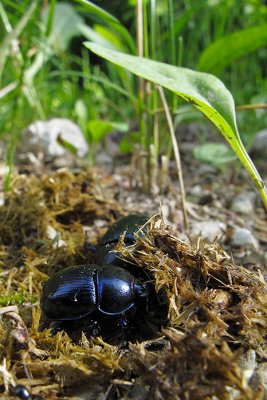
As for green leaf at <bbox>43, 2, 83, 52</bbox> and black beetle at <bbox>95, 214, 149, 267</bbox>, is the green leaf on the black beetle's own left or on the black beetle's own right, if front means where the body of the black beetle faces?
on the black beetle's own right

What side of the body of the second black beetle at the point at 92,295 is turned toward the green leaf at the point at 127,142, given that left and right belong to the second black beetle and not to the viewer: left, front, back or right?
left

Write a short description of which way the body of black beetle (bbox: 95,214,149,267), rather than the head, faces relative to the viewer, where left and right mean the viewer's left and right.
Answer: facing the viewer and to the left of the viewer

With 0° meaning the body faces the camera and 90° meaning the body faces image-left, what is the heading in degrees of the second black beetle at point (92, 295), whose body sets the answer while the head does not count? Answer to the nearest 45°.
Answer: approximately 270°

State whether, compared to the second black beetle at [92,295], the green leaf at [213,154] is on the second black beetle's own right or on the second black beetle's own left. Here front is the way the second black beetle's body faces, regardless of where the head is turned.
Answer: on the second black beetle's own left

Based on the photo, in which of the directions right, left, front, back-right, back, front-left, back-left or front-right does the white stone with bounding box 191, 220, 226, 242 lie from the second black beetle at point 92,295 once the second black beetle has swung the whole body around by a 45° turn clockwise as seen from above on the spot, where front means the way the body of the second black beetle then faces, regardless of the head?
left

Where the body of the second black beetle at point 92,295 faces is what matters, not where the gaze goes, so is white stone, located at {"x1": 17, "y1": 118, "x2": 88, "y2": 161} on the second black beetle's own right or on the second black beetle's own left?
on the second black beetle's own left

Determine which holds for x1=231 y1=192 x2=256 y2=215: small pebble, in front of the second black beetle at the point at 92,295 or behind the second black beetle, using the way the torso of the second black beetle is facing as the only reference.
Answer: in front

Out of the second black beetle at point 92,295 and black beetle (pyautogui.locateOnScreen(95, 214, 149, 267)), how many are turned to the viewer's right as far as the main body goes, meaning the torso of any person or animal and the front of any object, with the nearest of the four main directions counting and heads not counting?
1

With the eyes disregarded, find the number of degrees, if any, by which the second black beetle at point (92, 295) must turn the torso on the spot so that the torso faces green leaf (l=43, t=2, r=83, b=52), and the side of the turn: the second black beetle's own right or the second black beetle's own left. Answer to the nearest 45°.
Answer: approximately 90° to the second black beetle's own left
